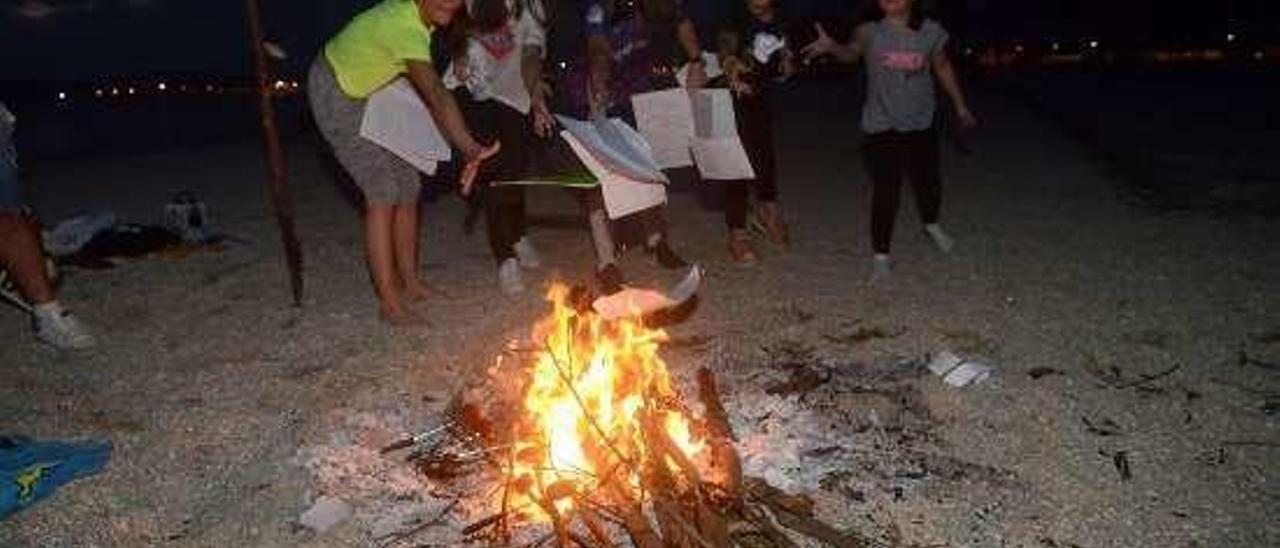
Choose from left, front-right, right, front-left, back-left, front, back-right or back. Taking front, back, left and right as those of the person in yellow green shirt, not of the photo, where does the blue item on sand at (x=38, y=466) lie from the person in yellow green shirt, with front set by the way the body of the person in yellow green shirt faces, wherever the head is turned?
back-right

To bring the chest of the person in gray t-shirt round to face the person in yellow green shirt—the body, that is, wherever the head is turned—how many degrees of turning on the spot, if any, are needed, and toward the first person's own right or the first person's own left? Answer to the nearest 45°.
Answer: approximately 45° to the first person's own right

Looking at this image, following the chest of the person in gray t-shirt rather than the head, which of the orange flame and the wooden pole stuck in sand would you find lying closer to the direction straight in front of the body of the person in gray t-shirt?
the orange flame

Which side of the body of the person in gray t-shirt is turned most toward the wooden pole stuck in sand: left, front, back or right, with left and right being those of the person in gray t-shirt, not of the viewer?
right

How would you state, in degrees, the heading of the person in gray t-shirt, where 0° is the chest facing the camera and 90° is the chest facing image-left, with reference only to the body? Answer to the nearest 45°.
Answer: approximately 0°

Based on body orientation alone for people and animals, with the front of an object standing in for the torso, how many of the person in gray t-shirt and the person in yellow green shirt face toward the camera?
1

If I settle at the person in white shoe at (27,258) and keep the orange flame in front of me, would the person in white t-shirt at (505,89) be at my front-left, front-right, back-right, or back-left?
front-left

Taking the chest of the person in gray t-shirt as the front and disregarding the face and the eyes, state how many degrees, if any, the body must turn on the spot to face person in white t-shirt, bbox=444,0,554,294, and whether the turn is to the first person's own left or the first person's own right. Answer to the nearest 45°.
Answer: approximately 90° to the first person's own right

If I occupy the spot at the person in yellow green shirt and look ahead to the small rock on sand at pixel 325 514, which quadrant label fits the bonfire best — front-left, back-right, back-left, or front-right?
front-left

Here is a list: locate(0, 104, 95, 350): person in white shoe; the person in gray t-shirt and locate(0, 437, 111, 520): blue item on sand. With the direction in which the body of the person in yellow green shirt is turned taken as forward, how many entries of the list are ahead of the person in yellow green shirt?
1

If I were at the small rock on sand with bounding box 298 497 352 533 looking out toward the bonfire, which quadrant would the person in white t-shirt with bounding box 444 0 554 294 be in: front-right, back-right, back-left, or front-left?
front-left

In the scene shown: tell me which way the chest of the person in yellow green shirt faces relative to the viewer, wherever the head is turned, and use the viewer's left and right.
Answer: facing to the right of the viewer

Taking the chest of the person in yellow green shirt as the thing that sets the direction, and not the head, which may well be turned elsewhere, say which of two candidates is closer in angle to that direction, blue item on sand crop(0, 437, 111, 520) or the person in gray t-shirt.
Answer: the person in gray t-shirt

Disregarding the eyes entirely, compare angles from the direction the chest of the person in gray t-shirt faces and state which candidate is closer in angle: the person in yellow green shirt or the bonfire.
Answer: the bonfire

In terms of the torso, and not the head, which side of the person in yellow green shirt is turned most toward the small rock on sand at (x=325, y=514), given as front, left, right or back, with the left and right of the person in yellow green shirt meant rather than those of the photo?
right

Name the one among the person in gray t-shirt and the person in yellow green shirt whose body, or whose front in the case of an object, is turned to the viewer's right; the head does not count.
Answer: the person in yellow green shirt

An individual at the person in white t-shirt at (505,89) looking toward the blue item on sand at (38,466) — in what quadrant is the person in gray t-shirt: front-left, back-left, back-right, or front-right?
back-left
